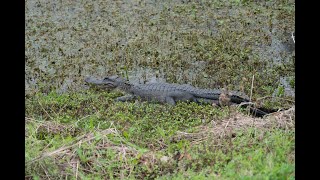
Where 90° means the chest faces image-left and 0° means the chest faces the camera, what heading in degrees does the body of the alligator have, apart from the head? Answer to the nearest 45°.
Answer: approximately 90°
